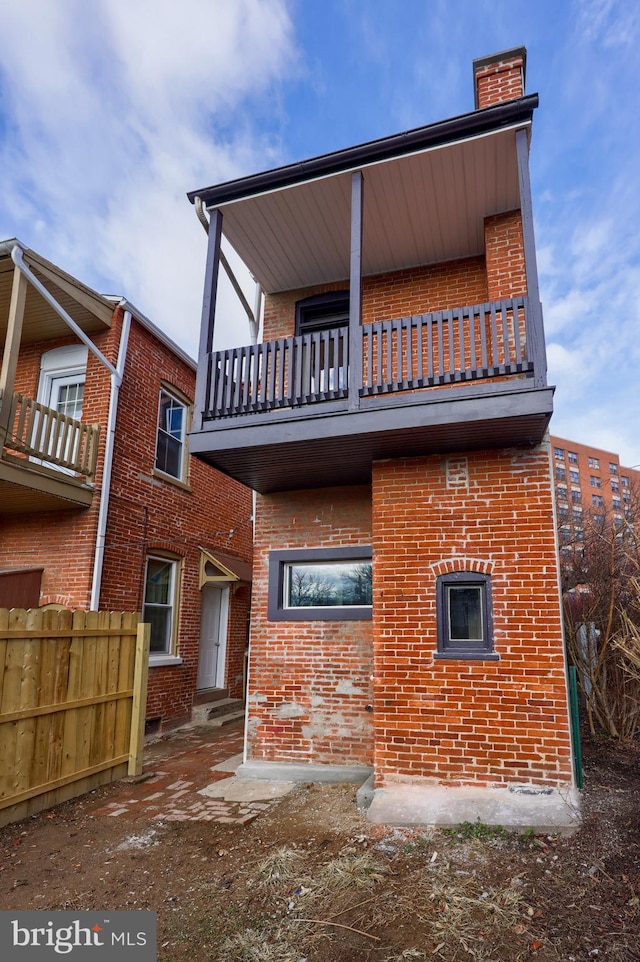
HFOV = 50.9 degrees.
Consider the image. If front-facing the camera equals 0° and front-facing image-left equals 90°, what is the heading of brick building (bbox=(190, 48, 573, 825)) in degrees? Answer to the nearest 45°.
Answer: approximately 0°

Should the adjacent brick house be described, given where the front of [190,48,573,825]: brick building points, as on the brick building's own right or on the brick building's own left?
on the brick building's own right

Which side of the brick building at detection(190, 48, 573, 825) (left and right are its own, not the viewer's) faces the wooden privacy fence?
right
